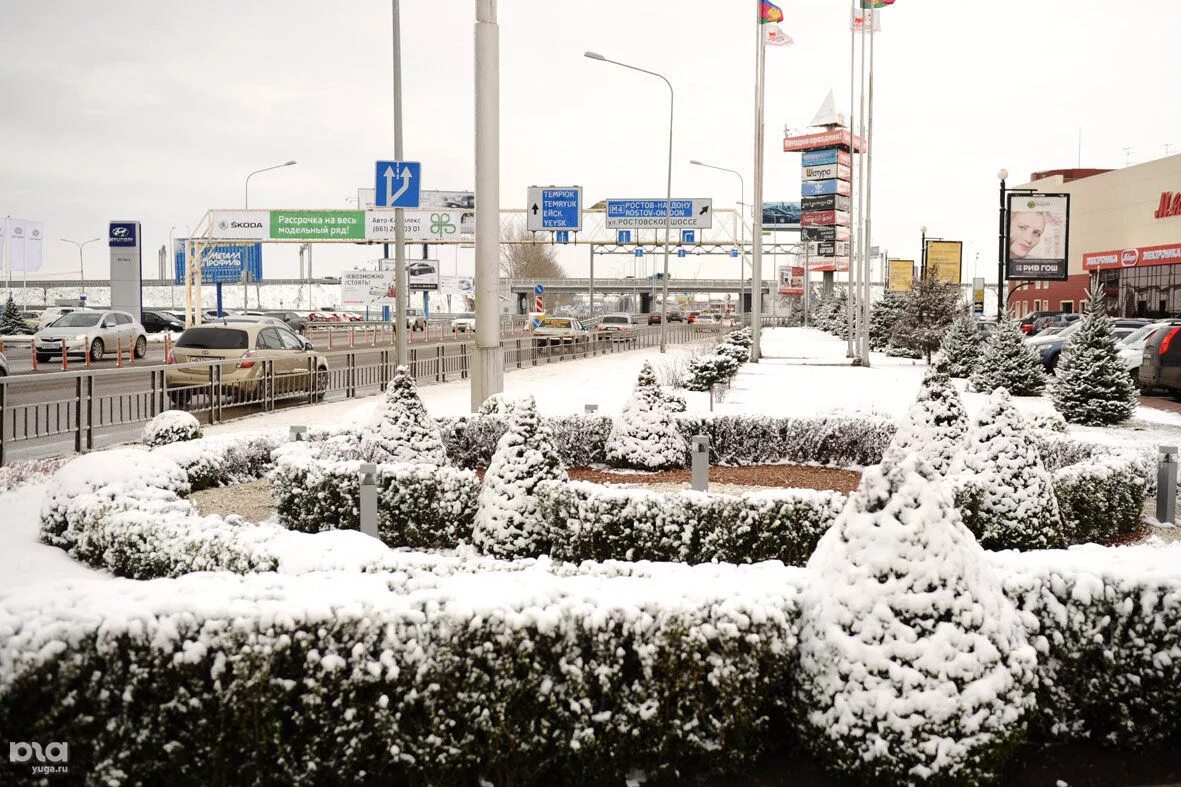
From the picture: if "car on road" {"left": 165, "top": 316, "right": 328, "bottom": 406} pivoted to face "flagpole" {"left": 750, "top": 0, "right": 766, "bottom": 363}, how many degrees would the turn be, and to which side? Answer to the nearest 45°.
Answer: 0° — it already faces it

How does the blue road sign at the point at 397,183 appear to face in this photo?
toward the camera

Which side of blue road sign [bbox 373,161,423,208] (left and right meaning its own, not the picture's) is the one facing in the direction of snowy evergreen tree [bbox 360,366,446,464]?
front

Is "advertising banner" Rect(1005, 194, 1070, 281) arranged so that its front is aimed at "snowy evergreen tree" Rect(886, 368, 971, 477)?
yes

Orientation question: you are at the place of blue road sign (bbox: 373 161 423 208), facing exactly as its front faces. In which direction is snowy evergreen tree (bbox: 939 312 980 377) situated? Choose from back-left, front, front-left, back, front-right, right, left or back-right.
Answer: back-left

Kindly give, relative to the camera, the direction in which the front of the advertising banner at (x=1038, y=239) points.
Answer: facing the viewer

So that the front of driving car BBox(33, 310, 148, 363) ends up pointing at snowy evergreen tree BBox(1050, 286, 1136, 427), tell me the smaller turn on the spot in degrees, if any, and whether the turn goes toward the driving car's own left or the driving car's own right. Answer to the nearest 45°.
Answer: approximately 90° to the driving car's own left

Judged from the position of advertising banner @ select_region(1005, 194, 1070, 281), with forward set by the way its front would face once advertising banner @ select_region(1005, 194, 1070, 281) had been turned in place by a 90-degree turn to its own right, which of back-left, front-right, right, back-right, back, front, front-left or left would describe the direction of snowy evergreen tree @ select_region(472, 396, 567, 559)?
left

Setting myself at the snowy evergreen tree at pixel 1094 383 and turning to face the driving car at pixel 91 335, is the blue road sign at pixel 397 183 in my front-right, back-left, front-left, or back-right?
front-left

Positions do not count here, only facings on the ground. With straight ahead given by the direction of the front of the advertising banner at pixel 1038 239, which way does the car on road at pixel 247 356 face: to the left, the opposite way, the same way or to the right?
the opposite way

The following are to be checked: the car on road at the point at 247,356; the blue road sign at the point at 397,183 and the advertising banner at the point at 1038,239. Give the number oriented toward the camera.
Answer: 2

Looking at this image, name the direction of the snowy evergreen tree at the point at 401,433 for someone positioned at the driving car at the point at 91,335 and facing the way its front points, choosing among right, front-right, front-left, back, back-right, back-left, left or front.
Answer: front-left

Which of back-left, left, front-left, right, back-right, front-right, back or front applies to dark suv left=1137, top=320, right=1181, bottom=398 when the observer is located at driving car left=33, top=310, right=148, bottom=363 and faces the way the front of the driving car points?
left

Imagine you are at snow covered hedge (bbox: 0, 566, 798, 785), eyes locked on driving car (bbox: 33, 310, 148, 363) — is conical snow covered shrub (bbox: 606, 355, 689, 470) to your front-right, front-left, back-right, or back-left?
front-right

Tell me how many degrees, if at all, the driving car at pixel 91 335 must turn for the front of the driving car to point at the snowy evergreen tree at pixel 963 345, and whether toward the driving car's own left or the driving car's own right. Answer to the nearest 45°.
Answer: approximately 90° to the driving car's own left

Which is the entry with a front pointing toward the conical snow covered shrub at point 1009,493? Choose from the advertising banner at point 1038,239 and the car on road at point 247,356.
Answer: the advertising banner

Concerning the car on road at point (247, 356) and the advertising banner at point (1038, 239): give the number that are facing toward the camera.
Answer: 1

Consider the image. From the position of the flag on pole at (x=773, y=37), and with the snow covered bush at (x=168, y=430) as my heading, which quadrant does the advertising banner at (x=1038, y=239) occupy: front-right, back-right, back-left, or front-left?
back-left

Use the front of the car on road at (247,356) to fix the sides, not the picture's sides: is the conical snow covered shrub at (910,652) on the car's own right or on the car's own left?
on the car's own right
